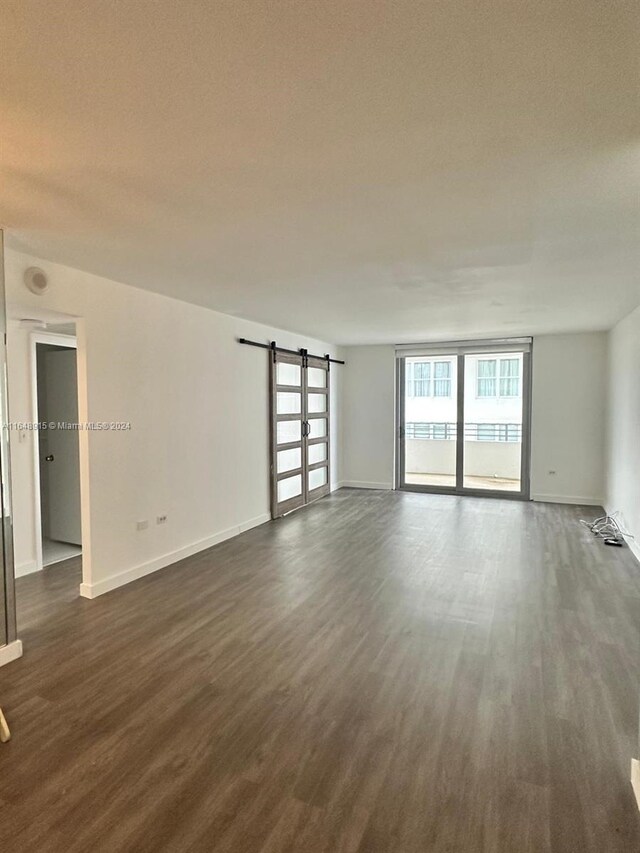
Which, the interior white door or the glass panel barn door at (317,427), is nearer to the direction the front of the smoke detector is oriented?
the glass panel barn door

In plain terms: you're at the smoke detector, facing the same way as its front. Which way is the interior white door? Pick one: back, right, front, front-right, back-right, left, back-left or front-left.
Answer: back-left

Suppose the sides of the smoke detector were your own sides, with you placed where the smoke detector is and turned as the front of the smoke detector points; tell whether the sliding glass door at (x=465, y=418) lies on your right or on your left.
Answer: on your left

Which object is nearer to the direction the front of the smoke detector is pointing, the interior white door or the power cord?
the power cord

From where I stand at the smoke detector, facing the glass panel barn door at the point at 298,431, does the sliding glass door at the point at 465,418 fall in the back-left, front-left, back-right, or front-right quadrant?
front-right

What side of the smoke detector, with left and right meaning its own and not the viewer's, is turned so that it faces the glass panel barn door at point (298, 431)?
left

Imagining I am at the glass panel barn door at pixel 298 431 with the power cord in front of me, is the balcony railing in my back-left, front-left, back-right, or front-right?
front-left

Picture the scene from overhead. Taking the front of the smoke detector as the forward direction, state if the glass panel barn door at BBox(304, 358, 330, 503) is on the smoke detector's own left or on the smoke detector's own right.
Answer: on the smoke detector's own left

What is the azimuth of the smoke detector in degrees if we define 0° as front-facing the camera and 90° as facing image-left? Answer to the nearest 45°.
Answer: approximately 315°

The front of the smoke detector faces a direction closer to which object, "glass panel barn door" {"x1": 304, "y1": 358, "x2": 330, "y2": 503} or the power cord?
the power cord

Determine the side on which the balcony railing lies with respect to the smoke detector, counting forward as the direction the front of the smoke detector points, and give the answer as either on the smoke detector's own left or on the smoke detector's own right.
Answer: on the smoke detector's own left

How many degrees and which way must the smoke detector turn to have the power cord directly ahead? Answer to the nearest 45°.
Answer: approximately 45° to its left
